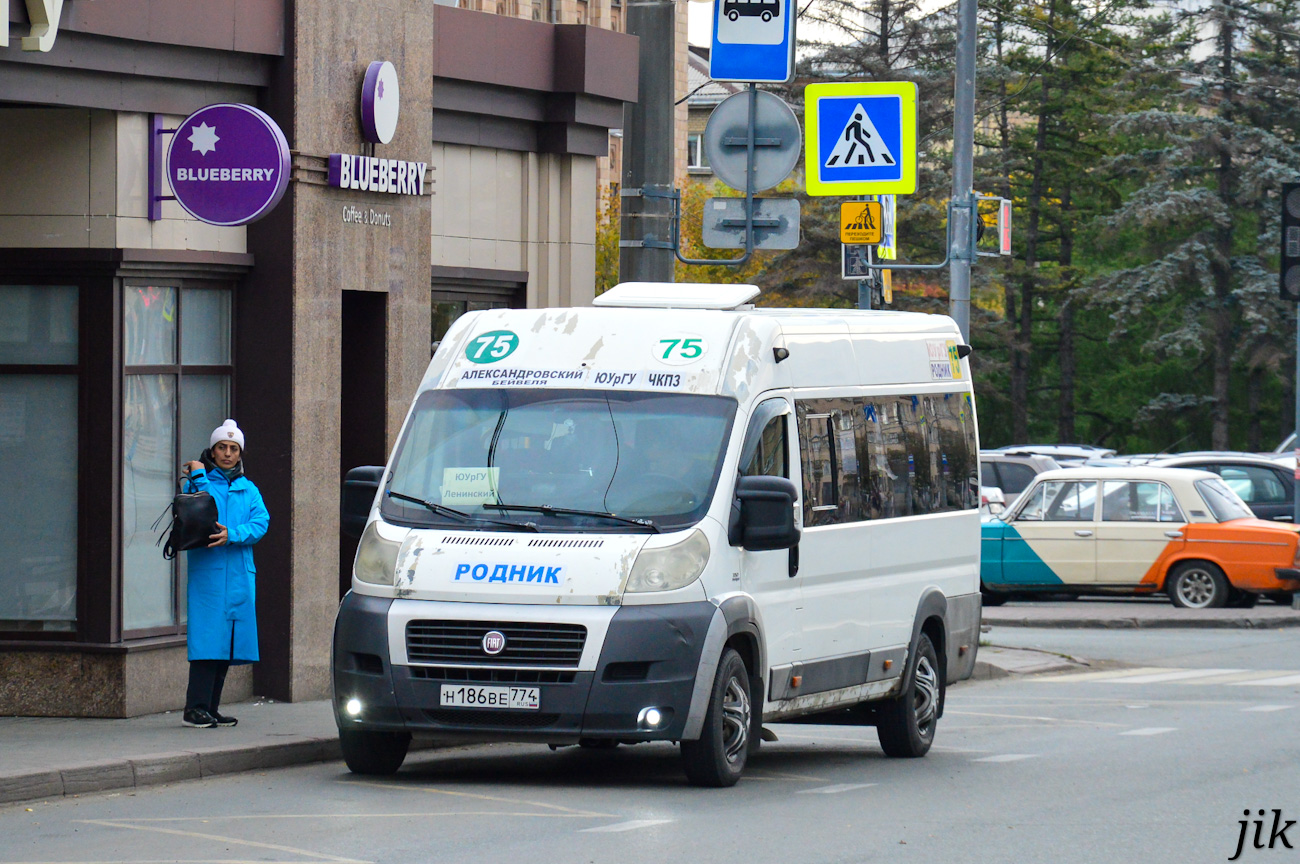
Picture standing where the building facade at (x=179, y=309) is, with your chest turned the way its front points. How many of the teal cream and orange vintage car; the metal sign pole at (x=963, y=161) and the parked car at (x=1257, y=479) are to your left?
3

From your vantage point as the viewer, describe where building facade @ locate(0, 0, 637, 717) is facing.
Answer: facing the viewer and to the right of the viewer

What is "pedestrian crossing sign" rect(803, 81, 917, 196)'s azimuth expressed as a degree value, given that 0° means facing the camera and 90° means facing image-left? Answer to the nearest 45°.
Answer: approximately 0°

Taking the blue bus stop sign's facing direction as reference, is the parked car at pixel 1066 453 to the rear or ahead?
to the rear

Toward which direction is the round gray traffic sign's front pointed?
away from the camera

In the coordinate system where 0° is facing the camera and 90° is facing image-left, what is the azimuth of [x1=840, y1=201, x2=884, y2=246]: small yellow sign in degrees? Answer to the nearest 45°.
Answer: approximately 0°

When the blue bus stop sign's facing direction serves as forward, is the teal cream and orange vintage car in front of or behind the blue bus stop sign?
behind

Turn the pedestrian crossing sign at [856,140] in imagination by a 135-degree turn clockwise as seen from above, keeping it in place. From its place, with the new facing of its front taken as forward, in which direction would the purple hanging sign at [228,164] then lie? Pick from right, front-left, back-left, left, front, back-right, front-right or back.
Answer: left

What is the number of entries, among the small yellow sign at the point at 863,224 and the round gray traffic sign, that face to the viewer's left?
0

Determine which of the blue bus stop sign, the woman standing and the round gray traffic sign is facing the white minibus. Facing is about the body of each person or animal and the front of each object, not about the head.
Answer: the blue bus stop sign

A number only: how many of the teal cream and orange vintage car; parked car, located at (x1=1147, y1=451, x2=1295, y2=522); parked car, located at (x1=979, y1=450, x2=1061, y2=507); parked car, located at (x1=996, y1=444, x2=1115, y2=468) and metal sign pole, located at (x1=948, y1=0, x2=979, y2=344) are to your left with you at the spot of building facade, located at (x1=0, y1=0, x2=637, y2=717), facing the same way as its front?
5

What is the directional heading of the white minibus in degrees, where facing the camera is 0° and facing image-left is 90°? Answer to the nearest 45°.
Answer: approximately 45°
